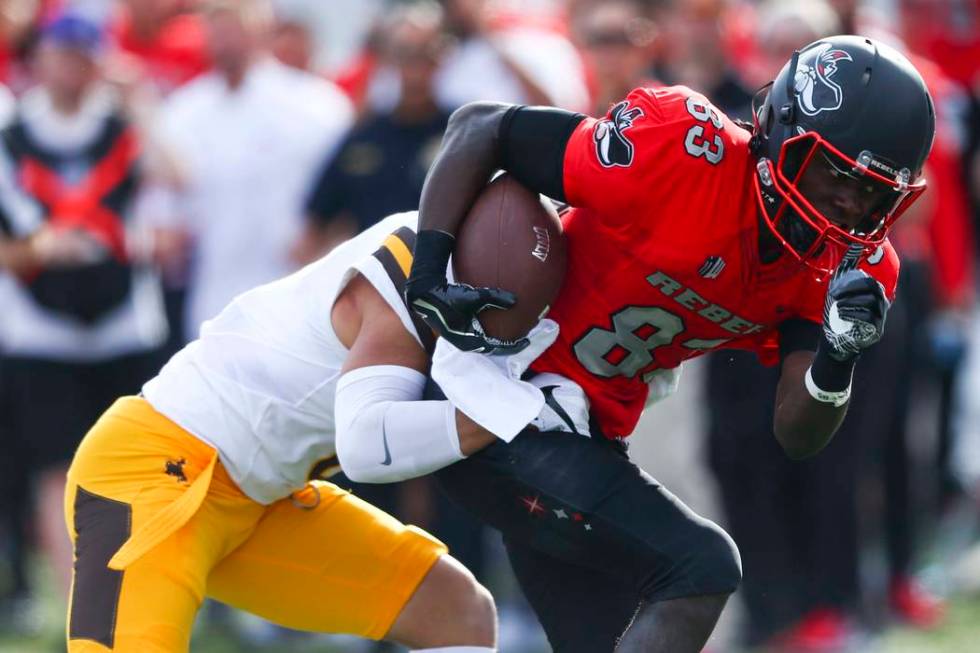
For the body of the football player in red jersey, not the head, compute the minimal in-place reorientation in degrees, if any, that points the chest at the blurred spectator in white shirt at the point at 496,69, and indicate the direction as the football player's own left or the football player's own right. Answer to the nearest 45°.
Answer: approximately 135° to the football player's own left

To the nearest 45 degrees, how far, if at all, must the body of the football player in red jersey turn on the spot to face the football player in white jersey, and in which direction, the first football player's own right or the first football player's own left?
approximately 135° to the first football player's own right

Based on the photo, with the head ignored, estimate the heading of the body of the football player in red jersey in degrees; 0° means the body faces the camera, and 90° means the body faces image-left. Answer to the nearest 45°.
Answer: approximately 315°

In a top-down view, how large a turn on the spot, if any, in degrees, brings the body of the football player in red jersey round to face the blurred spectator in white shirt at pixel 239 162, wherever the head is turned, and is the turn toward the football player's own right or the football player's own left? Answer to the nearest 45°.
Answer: approximately 180°
